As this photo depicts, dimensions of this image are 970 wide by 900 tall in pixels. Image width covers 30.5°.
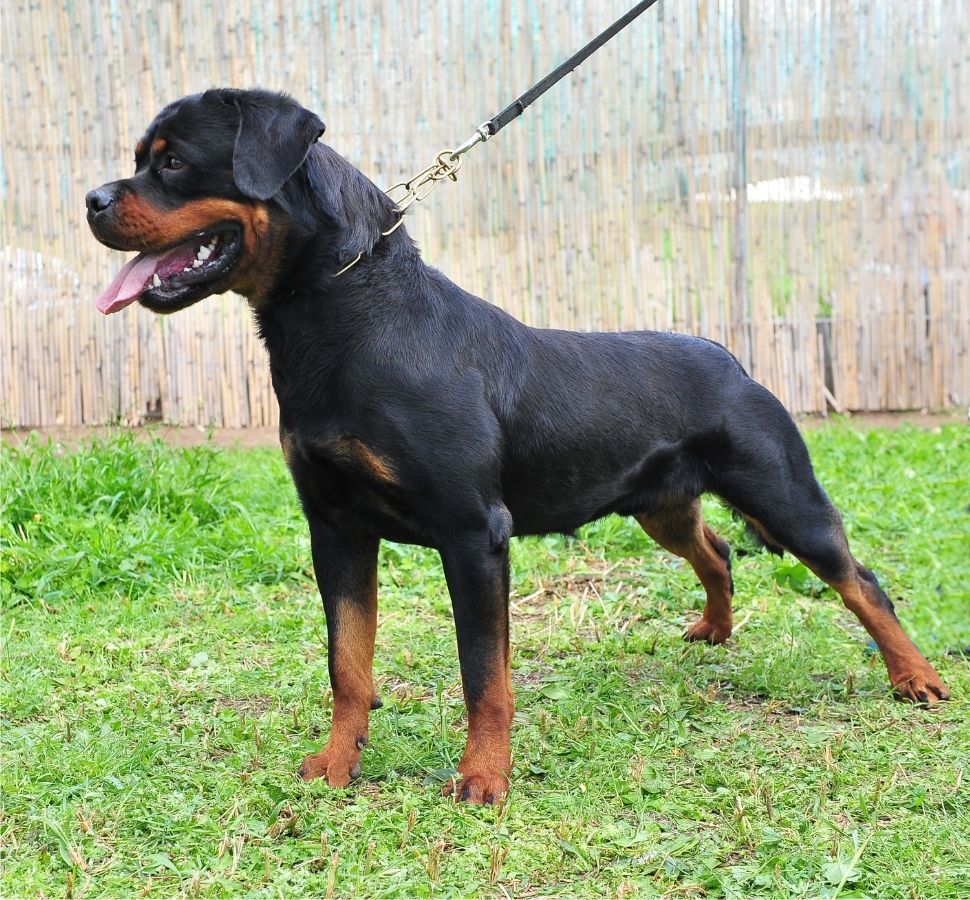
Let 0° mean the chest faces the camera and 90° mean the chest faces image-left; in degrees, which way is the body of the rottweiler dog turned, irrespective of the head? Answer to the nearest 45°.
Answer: approximately 45°
